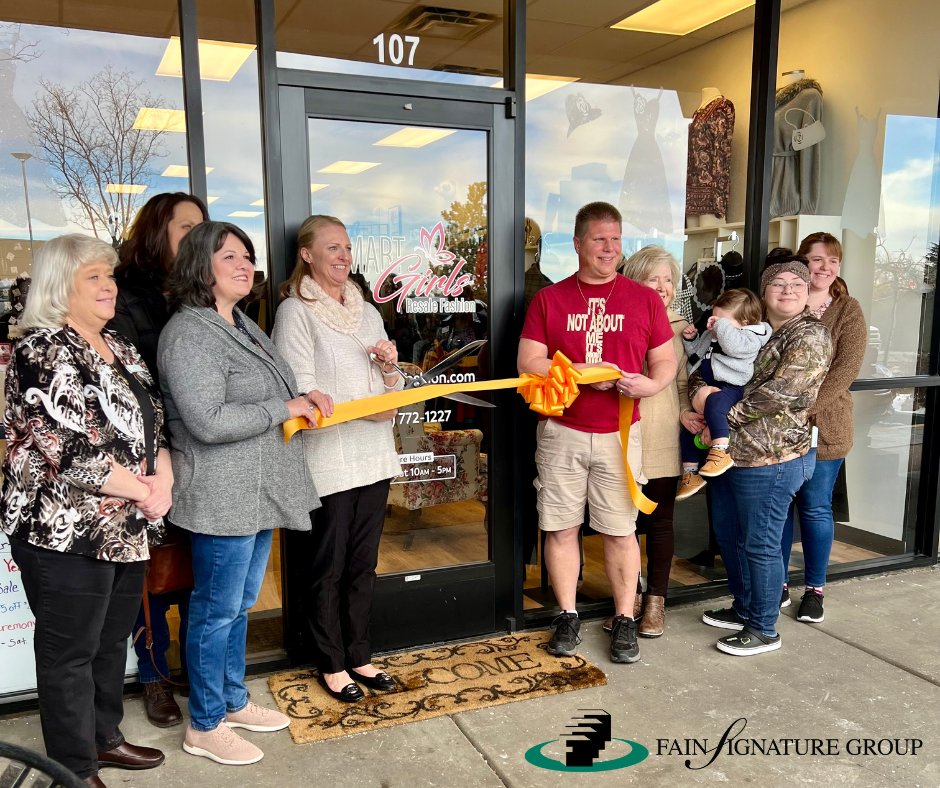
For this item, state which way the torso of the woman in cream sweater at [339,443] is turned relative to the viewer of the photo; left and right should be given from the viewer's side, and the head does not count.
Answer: facing the viewer and to the right of the viewer

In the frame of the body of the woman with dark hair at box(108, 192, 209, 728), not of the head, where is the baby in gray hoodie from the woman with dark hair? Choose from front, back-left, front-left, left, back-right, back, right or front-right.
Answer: front-left

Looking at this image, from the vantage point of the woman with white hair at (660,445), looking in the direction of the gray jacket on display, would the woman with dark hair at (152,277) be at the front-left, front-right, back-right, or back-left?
back-left

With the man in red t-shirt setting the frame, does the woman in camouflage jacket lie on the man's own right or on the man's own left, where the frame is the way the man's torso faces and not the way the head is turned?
on the man's own left

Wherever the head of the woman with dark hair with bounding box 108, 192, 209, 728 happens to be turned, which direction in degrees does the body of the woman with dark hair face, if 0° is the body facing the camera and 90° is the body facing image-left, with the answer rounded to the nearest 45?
approximately 315°

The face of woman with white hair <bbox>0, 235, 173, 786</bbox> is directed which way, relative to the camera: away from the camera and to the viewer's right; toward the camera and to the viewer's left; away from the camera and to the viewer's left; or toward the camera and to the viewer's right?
toward the camera and to the viewer's right

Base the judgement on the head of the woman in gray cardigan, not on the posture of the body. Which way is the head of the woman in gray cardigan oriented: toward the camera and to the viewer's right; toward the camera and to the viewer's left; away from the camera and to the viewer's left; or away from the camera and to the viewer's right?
toward the camera and to the viewer's right

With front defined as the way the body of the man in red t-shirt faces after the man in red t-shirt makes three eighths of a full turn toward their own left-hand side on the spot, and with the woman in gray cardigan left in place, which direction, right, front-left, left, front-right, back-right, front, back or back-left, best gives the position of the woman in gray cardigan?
back

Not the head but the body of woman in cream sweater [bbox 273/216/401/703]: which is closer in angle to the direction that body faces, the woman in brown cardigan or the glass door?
the woman in brown cardigan

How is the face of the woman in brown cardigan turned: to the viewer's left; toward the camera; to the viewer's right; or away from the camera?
toward the camera

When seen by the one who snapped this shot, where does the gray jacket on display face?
facing the viewer and to the left of the viewer

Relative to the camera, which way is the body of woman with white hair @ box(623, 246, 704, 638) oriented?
toward the camera

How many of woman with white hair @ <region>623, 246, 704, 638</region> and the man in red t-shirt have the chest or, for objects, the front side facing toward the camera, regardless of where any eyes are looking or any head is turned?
2

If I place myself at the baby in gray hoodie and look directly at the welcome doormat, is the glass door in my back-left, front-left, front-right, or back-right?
front-right

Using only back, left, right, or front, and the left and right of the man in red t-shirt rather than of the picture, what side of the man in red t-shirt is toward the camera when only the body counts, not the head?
front

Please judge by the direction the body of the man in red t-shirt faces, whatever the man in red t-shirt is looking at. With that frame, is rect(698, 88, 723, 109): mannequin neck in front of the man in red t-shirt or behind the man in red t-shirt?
behind

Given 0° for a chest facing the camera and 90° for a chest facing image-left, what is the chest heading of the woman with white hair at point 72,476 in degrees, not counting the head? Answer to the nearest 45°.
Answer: approximately 315°
